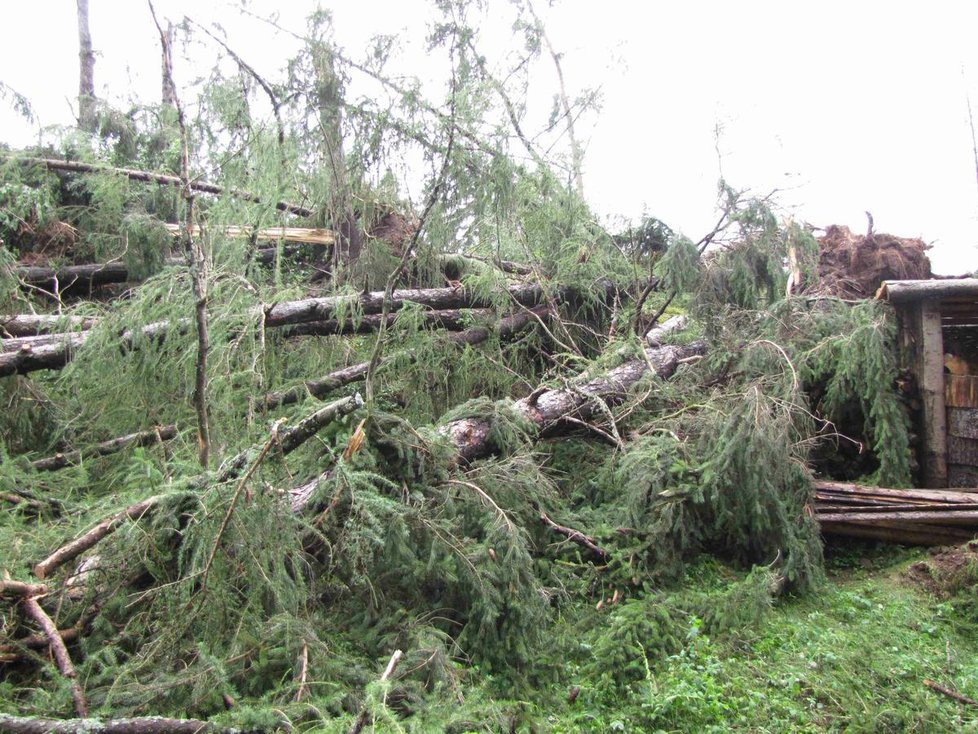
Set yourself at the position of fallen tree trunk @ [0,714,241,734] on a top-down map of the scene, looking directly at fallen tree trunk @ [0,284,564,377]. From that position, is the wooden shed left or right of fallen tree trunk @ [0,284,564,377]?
right

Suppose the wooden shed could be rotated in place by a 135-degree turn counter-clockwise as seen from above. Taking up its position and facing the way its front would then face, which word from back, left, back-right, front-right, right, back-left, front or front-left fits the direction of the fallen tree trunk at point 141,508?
back

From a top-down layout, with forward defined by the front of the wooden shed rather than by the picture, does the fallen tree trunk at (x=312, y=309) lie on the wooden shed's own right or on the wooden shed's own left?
on the wooden shed's own right

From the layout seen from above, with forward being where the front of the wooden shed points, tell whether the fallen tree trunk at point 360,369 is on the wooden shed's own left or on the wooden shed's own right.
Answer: on the wooden shed's own right

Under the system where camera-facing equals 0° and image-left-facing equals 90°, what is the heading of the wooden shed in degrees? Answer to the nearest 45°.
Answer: approximately 0°

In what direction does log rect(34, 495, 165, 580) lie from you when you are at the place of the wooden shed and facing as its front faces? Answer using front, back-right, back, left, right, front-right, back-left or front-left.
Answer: front-right

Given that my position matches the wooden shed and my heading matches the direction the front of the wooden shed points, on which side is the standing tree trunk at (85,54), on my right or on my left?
on my right

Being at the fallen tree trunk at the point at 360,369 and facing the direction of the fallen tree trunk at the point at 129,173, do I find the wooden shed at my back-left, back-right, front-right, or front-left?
back-right

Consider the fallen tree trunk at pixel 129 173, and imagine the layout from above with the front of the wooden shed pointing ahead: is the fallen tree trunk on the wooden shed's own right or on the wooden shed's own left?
on the wooden shed's own right

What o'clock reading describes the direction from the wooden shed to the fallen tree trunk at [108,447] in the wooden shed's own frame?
The fallen tree trunk is roughly at 2 o'clock from the wooden shed.

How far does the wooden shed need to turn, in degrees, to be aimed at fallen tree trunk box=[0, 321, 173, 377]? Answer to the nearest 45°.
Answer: approximately 45° to its right

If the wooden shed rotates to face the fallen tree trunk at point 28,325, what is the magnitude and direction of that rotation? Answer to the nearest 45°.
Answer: approximately 45° to its right

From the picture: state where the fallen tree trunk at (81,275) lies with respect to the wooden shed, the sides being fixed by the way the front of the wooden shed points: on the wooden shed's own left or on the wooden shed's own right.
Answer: on the wooden shed's own right
